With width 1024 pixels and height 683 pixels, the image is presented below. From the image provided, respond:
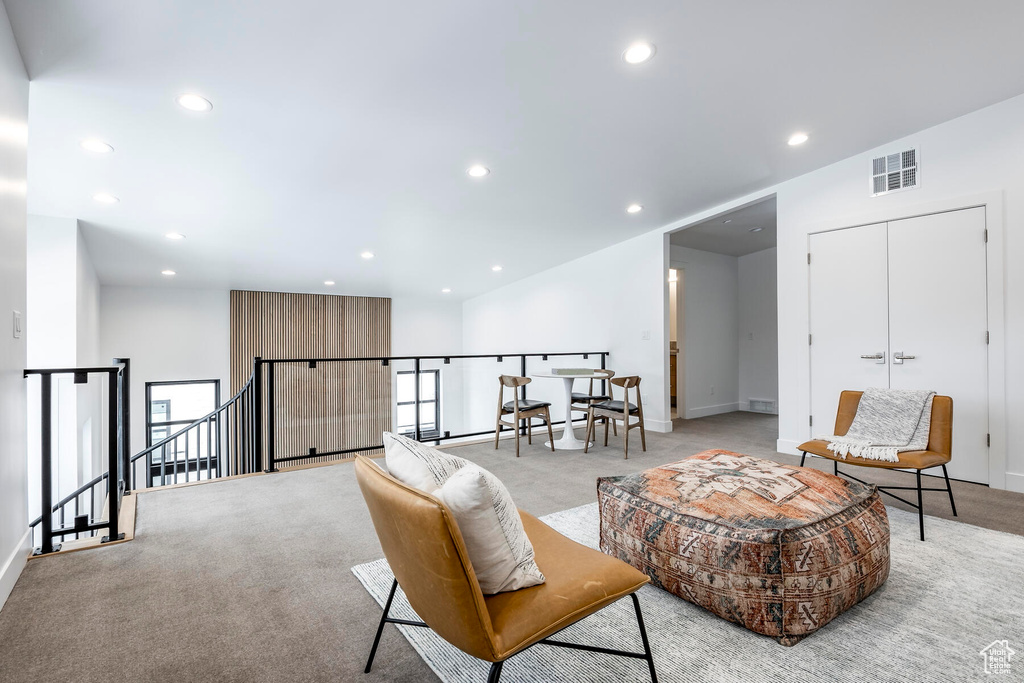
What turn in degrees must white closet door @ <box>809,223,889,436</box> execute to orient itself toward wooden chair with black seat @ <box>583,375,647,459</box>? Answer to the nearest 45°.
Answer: approximately 45° to its right

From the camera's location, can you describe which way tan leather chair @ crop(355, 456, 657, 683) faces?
facing away from the viewer and to the right of the viewer

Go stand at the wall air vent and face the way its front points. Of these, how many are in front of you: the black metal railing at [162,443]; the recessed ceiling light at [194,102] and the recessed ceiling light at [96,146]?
3

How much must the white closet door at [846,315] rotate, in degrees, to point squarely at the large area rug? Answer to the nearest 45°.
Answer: approximately 45° to its left

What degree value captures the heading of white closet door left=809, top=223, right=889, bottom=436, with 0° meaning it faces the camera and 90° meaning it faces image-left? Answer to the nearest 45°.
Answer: approximately 45°

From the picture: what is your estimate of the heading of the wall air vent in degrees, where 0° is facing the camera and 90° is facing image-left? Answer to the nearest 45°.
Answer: approximately 45°

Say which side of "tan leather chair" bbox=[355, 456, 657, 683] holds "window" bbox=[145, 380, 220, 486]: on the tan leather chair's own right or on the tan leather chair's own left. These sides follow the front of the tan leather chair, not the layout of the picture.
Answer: on the tan leather chair's own left
